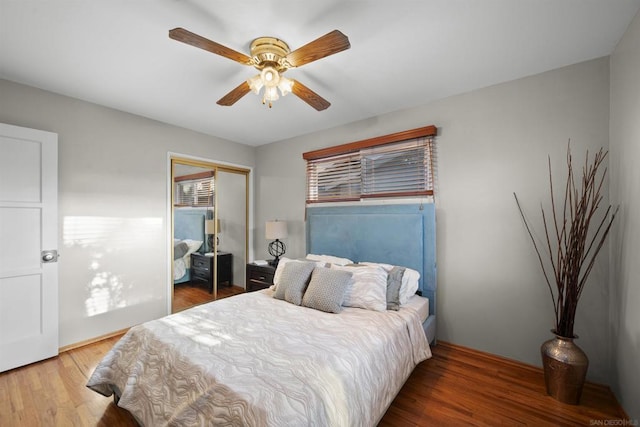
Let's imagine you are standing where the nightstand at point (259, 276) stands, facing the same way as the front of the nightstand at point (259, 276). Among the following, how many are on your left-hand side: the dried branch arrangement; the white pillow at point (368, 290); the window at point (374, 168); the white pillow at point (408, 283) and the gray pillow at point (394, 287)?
5

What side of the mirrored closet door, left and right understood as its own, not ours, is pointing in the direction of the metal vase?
front

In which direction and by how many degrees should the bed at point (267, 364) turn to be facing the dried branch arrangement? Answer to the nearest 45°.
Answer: approximately 135° to its left

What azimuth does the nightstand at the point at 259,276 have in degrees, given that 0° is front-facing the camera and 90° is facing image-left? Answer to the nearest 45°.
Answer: approximately 45°

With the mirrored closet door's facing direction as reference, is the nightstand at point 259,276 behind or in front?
in front

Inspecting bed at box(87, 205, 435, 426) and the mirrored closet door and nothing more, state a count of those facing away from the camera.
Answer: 0

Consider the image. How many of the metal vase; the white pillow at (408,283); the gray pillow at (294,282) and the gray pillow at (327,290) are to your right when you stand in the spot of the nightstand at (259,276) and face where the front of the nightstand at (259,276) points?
0

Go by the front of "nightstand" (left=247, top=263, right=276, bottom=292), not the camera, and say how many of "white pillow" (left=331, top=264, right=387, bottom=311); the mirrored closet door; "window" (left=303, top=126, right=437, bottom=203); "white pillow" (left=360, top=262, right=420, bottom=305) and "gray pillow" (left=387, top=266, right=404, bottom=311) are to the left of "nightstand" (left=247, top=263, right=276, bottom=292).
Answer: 4

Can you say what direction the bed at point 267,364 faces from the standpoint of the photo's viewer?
facing the viewer and to the left of the viewer

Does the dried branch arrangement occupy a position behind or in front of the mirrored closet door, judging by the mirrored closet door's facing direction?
in front

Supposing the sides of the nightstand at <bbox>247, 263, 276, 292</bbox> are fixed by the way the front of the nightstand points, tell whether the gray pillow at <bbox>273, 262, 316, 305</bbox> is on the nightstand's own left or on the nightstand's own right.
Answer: on the nightstand's own left

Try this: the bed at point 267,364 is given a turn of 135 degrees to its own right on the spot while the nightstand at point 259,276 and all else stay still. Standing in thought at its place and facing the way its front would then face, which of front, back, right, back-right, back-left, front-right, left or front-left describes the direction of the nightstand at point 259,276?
front

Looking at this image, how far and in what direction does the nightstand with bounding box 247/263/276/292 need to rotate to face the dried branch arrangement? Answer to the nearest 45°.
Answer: approximately 90° to its left

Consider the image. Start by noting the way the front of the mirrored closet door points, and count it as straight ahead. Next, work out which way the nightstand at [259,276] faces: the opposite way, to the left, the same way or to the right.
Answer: to the right

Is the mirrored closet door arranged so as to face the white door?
no

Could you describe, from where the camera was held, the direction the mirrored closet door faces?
facing the viewer and to the right of the viewer

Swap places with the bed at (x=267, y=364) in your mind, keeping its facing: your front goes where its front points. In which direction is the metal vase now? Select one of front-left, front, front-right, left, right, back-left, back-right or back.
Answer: back-left

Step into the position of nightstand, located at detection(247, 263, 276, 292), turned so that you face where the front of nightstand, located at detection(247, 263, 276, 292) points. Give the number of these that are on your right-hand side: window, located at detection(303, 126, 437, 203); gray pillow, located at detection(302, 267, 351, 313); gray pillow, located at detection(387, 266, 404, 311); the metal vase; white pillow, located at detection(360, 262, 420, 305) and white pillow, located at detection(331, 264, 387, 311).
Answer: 0

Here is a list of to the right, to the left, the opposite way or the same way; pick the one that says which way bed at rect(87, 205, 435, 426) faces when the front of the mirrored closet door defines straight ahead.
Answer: to the right

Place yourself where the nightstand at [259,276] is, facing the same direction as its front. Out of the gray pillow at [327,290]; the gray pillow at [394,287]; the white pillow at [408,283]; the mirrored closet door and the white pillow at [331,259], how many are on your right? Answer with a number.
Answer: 1
